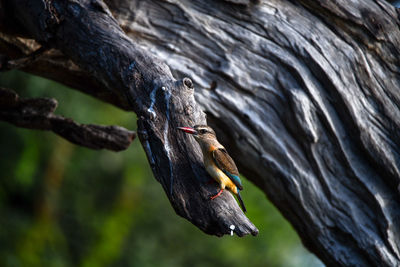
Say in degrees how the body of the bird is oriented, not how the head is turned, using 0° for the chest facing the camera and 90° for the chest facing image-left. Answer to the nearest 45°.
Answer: approximately 90°

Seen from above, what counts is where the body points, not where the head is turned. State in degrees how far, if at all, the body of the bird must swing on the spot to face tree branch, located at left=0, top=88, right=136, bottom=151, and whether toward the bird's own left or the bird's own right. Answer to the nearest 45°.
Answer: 0° — it already faces it
